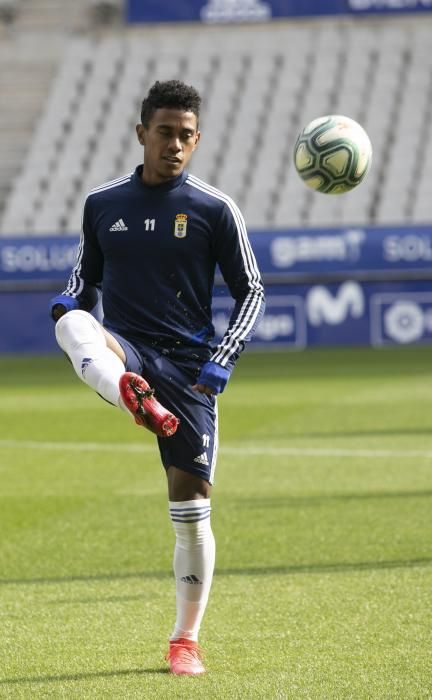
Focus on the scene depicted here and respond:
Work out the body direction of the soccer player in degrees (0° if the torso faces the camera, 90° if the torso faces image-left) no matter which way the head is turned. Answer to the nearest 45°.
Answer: approximately 0°
